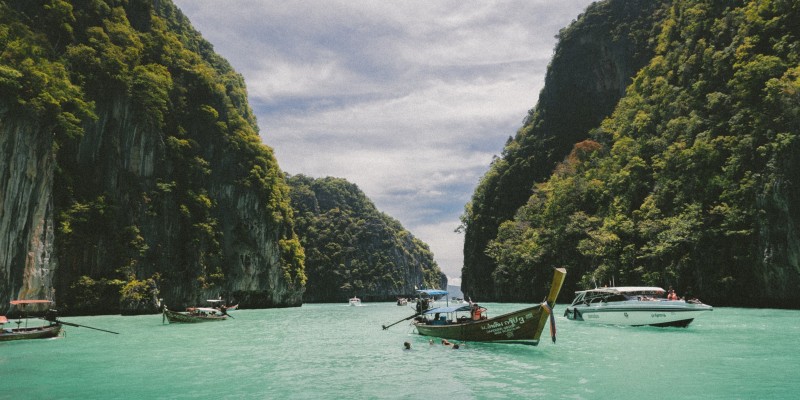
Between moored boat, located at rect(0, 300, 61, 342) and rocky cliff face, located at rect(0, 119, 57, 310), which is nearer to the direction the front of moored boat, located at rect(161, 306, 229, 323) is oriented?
the rocky cliff face

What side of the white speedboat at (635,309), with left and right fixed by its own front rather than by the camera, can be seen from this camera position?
right

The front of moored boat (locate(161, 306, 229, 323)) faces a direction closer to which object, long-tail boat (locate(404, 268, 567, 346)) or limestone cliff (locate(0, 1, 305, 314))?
the limestone cliff

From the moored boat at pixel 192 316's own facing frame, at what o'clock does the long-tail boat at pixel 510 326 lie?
The long-tail boat is roughly at 8 o'clock from the moored boat.

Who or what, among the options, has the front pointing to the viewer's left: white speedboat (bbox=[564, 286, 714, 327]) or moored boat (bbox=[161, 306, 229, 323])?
the moored boat

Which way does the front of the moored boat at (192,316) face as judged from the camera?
facing to the left of the viewer

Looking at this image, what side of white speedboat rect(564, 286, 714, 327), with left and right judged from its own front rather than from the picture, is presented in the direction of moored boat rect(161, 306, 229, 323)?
back

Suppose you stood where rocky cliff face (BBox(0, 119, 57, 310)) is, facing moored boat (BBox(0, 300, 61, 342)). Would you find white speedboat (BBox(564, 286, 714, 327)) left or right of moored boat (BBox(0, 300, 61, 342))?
left

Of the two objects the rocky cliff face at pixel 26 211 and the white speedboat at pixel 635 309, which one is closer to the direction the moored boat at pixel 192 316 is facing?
the rocky cliff face

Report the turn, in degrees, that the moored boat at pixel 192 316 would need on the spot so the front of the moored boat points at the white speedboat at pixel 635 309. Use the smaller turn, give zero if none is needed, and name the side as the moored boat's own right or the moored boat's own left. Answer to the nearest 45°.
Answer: approximately 135° to the moored boat's own left

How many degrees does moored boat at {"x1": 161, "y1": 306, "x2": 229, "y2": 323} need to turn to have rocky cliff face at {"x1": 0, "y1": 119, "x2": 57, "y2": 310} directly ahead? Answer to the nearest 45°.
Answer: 0° — it already faces it

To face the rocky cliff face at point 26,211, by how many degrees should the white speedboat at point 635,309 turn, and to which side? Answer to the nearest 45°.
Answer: approximately 180°
